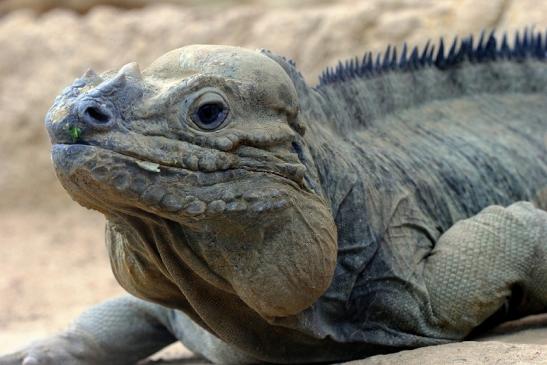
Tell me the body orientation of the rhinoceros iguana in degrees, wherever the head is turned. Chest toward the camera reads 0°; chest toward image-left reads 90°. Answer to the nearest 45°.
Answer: approximately 45°
